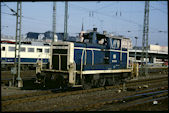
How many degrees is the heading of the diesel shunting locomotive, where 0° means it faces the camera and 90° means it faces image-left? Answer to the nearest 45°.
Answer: approximately 45°

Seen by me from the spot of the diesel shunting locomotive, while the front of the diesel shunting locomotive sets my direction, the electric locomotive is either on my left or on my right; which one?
on my right
